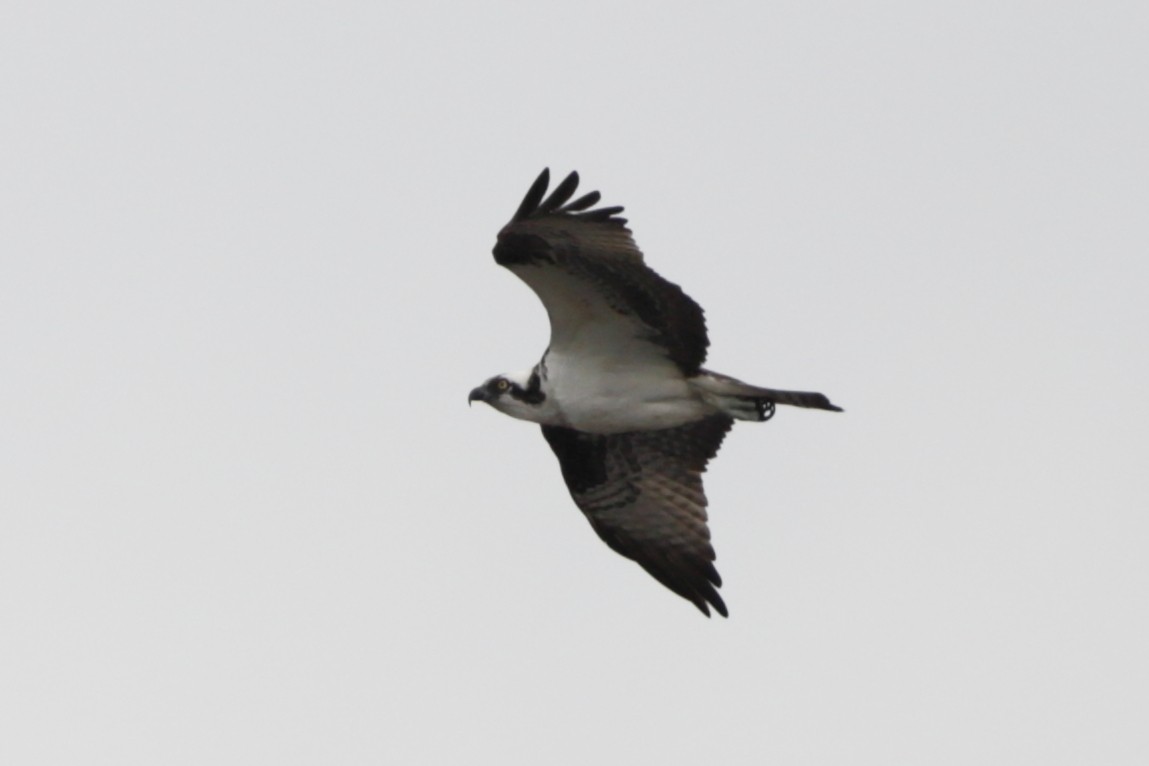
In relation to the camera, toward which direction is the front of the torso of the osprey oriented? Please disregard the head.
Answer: to the viewer's left
